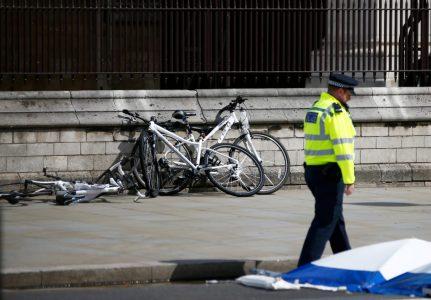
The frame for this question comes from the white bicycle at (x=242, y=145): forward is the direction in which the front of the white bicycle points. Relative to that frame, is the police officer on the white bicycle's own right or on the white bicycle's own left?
on the white bicycle's own right

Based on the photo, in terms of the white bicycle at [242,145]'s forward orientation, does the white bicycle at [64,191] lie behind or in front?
behind

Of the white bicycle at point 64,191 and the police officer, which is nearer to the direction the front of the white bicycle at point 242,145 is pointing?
the police officer

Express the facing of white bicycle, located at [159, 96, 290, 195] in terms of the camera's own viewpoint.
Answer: facing to the right of the viewer

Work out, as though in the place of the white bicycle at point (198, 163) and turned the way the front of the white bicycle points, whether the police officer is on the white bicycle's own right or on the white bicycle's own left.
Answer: on the white bicycle's own left

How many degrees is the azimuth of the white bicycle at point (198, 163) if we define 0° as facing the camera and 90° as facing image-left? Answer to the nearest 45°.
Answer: approximately 90°

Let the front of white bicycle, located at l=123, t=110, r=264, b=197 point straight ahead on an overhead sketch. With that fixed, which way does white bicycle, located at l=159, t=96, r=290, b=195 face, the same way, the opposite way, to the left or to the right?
the opposite way

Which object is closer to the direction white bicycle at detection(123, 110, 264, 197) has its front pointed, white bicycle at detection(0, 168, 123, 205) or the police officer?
the white bicycle
